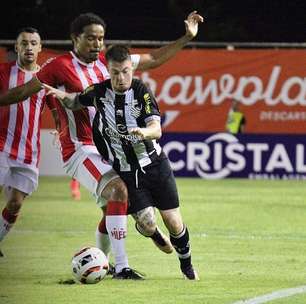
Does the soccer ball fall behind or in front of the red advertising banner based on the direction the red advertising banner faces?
in front

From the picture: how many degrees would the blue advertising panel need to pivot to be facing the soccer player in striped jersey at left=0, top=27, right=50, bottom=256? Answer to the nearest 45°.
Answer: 0° — it already faces them

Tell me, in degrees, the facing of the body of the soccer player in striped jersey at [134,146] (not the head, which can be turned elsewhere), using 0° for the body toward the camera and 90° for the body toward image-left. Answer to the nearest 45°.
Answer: approximately 0°

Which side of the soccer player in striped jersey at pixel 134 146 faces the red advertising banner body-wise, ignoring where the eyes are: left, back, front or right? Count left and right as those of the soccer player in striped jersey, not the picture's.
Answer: back

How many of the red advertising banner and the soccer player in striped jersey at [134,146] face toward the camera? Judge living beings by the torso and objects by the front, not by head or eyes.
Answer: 2

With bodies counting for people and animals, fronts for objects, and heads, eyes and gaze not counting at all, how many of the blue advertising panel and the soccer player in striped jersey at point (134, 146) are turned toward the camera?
2

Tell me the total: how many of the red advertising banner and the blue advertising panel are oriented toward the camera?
2
